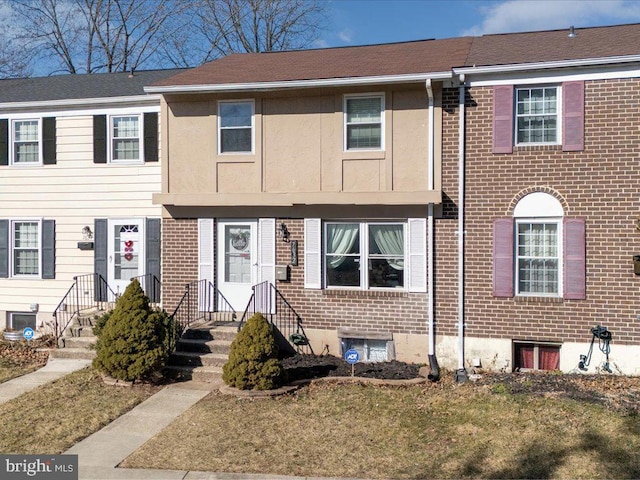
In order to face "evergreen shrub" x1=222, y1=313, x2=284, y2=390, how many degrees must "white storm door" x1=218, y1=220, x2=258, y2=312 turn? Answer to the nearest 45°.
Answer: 0° — it already faces it

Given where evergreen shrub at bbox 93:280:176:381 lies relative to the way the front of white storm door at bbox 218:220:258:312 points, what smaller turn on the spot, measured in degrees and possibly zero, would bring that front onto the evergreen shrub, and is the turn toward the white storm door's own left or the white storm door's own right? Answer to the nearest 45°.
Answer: approximately 45° to the white storm door's own right

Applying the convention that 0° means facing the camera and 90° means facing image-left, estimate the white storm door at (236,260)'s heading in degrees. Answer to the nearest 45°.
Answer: approximately 0°
